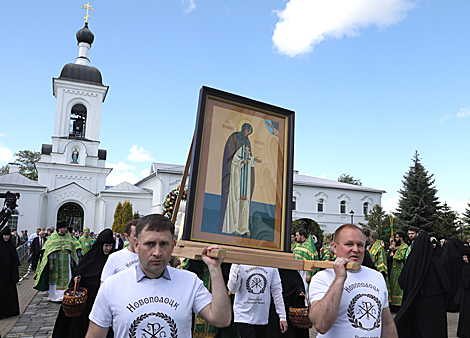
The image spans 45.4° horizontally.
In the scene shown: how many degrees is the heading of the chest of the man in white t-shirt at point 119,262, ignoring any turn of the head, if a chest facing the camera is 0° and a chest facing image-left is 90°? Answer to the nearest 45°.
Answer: approximately 315°

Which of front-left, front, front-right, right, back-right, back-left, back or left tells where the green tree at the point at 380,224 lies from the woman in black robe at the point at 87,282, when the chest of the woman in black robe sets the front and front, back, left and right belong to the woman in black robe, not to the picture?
left

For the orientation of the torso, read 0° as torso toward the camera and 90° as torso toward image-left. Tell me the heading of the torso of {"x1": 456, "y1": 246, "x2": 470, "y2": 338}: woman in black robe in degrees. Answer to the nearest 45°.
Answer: approximately 45°

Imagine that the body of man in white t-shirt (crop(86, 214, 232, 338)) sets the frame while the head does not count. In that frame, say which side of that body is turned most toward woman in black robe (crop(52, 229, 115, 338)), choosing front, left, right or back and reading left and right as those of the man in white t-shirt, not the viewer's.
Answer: back

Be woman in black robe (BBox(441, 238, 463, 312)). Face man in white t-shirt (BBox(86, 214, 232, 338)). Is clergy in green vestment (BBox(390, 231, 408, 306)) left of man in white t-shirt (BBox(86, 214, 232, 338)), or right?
right
